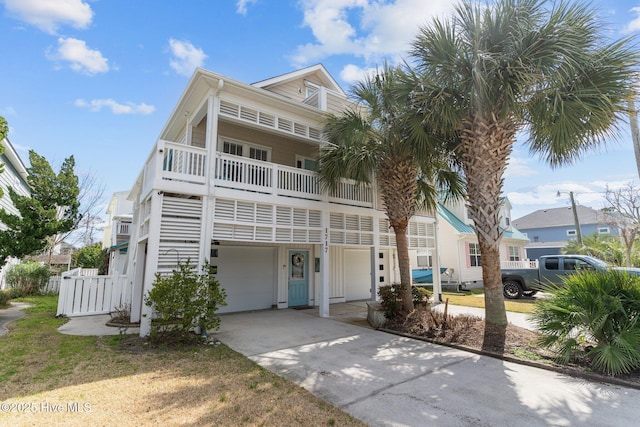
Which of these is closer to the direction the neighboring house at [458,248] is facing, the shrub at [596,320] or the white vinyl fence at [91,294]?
the shrub

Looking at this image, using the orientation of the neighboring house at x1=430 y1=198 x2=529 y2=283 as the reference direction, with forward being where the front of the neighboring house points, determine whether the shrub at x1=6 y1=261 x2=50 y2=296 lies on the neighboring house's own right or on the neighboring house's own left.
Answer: on the neighboring house's own right

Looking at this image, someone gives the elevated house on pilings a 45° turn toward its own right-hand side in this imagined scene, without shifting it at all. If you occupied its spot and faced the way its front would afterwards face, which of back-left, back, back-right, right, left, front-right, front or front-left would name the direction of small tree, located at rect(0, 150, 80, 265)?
right

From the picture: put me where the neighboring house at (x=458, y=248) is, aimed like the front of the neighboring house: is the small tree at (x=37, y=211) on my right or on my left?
on my right

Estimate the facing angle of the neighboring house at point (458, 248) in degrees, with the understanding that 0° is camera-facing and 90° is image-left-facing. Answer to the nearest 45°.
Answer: approximately 315°
